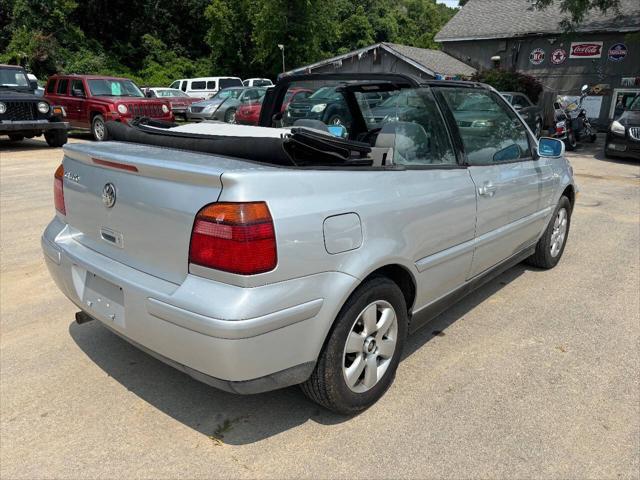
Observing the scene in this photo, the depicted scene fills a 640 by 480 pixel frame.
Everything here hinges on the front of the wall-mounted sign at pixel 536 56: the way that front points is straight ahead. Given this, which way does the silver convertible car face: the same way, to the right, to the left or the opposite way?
the opposite way

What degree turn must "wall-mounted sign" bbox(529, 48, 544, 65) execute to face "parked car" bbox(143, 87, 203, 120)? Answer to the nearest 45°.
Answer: approximately 45° to its right

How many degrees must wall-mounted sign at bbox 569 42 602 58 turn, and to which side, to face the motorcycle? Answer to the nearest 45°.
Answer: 0° — it already faces it

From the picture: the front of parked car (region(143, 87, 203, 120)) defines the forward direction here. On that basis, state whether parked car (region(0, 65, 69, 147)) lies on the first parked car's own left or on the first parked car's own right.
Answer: on the first parked car's own right

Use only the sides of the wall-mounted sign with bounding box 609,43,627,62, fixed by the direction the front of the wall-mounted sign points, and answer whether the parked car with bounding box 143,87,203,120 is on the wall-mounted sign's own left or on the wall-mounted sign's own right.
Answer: on the wall-mounted sign's own right

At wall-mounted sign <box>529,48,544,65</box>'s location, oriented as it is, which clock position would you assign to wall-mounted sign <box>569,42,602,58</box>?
wall-mounted sign <box>569,42,602,58</box> is roughly at 10 o'clock from wall-mounted sign <box>529,48,544,65</box>.

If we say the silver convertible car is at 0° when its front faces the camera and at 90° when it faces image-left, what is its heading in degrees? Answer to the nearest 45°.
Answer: approximately 225°

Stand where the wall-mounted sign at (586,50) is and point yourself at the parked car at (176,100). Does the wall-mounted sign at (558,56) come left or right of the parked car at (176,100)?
right
